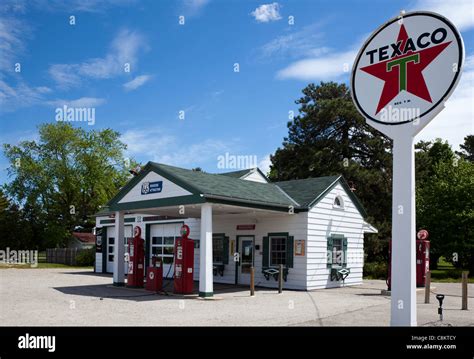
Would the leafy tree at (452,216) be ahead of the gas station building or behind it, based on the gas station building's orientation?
behind

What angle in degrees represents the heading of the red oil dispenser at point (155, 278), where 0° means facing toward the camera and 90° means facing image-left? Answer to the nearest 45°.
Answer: approximately 45°

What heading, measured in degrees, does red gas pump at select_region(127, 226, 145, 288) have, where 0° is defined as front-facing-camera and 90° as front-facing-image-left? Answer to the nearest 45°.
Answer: approximately 45°

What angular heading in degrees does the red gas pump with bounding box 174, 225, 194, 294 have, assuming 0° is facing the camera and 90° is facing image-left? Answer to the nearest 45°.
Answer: approximately 45°

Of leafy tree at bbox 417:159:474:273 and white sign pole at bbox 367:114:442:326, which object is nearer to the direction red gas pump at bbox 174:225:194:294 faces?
the white sign pole
